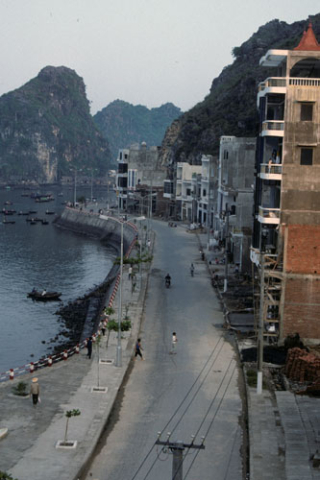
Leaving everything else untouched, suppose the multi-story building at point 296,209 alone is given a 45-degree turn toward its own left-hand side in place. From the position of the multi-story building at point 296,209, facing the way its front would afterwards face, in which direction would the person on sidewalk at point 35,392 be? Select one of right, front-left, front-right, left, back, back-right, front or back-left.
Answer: front

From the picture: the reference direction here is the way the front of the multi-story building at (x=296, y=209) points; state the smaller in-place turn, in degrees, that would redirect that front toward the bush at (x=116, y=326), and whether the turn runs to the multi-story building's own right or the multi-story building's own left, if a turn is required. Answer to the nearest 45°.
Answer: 0° — it already faces it

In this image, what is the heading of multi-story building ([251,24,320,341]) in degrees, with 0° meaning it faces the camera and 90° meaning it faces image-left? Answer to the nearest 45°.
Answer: approximately 90°
